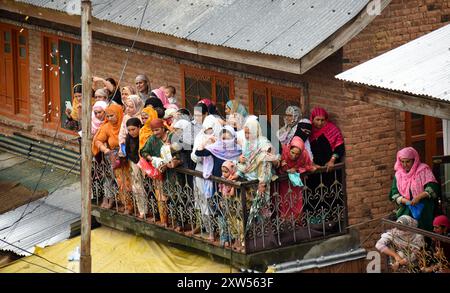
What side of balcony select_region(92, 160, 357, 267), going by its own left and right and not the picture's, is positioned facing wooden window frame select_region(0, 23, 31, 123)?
right

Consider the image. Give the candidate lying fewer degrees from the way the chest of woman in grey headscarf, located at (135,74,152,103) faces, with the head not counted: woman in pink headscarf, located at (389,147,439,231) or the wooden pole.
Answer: the wooden pole

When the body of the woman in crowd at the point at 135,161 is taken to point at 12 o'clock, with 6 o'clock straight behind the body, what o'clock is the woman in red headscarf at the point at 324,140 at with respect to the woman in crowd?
The woman in red headscarf is roughly at 8 o'clock from the woman in crowd.

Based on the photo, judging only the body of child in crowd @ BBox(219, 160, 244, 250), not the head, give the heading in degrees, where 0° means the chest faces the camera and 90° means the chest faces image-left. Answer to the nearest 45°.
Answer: approximately 45°

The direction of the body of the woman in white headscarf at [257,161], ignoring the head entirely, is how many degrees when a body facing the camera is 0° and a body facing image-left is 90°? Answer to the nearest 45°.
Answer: approximately 45°
